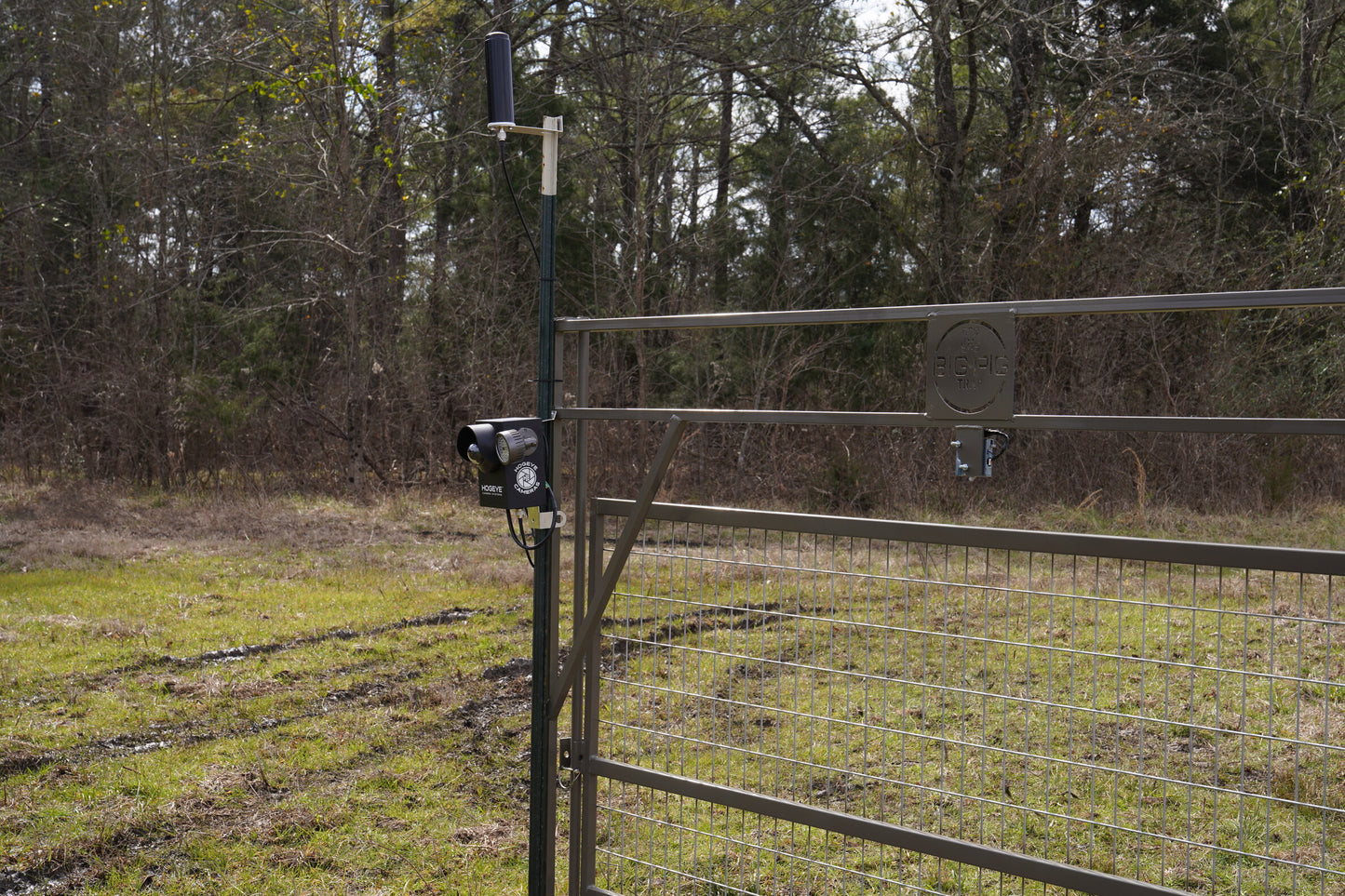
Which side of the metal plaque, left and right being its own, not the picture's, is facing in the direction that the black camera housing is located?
right

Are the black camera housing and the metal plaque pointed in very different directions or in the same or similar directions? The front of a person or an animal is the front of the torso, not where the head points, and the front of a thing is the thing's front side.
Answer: same or similar directions

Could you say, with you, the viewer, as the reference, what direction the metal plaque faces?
facing the viewer

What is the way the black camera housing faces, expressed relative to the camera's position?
facing the viewer and to the left of the viewer

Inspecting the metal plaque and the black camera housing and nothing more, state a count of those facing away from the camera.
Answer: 0

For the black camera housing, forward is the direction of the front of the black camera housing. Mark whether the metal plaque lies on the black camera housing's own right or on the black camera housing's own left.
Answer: on the black camera housing's own left

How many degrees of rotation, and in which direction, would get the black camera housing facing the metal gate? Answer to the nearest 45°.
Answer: approximately 135° to its left
